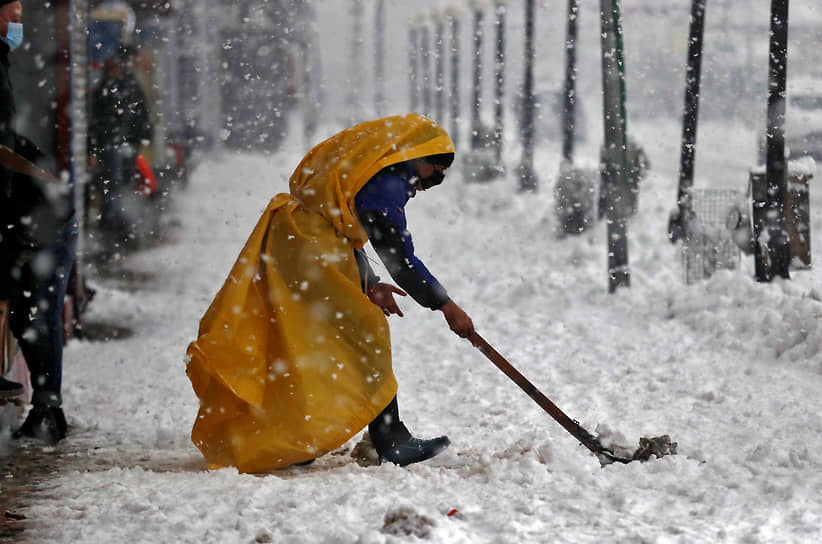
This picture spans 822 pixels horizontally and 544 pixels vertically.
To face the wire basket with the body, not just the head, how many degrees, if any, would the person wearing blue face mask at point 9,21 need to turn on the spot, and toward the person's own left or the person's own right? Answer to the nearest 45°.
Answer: approximately 90° to the person's own left

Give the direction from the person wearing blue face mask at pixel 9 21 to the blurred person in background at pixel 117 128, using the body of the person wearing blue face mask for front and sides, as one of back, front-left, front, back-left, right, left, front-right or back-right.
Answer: back-left

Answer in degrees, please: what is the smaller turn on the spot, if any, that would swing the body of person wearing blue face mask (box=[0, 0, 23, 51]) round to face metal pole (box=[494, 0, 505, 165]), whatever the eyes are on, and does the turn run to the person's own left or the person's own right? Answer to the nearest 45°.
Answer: approximately 90° to the person's own left

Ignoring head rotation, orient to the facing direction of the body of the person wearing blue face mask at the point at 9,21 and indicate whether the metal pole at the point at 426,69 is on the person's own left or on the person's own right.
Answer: on the person's own left

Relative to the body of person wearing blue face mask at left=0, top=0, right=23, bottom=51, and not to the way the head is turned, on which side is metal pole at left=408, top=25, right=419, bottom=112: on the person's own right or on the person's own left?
on the person's own left

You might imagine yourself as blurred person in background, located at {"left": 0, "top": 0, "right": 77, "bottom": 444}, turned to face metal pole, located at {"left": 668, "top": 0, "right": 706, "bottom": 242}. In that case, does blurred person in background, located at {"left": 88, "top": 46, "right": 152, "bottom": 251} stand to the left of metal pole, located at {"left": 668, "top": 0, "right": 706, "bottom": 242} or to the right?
left

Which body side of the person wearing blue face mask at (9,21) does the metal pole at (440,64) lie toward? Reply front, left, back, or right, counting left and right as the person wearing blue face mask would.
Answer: left

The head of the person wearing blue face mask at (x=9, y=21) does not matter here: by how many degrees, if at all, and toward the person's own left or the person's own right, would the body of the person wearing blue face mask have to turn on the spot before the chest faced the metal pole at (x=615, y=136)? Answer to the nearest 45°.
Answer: approximately 90° to the person's own left
